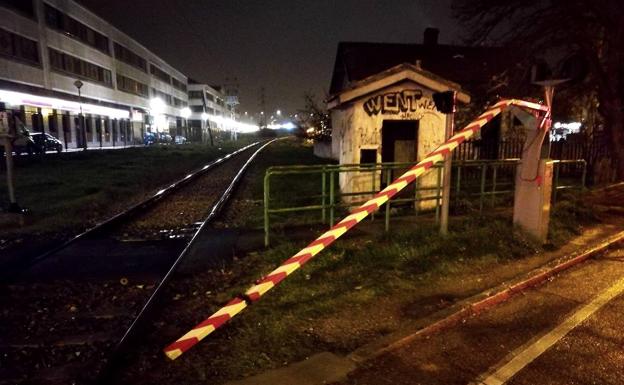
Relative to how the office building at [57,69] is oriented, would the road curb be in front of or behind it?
in front

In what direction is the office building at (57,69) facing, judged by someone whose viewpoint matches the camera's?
facing the viewer and to the right of the viewer

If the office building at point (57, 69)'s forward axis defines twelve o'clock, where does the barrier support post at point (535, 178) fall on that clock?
The barrier support post is roughly at 1 o'clock from the office building.

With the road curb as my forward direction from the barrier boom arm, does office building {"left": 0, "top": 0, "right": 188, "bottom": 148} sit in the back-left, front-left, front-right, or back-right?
back-left

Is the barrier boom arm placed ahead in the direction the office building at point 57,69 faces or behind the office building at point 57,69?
ahead
